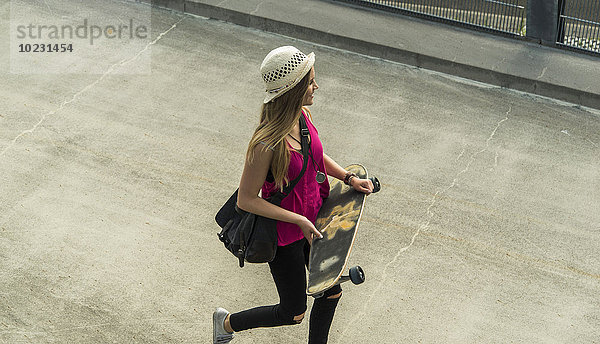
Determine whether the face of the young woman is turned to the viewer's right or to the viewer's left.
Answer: to the viewer's right

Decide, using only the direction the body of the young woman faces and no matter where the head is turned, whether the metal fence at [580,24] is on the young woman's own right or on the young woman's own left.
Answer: on the young woman's own left

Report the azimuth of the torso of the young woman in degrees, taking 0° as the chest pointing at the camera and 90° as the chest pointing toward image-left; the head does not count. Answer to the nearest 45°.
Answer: approximately 270°

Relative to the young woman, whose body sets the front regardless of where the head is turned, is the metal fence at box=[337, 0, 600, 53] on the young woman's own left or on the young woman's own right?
on the young woman's own left

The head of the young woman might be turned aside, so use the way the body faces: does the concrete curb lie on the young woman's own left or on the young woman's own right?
on the young woman's own left
